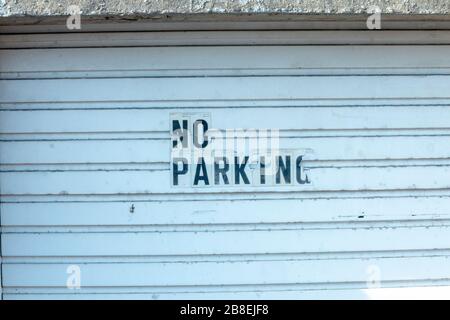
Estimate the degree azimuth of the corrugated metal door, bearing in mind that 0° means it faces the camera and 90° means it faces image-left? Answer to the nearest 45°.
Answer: approximately 0°
